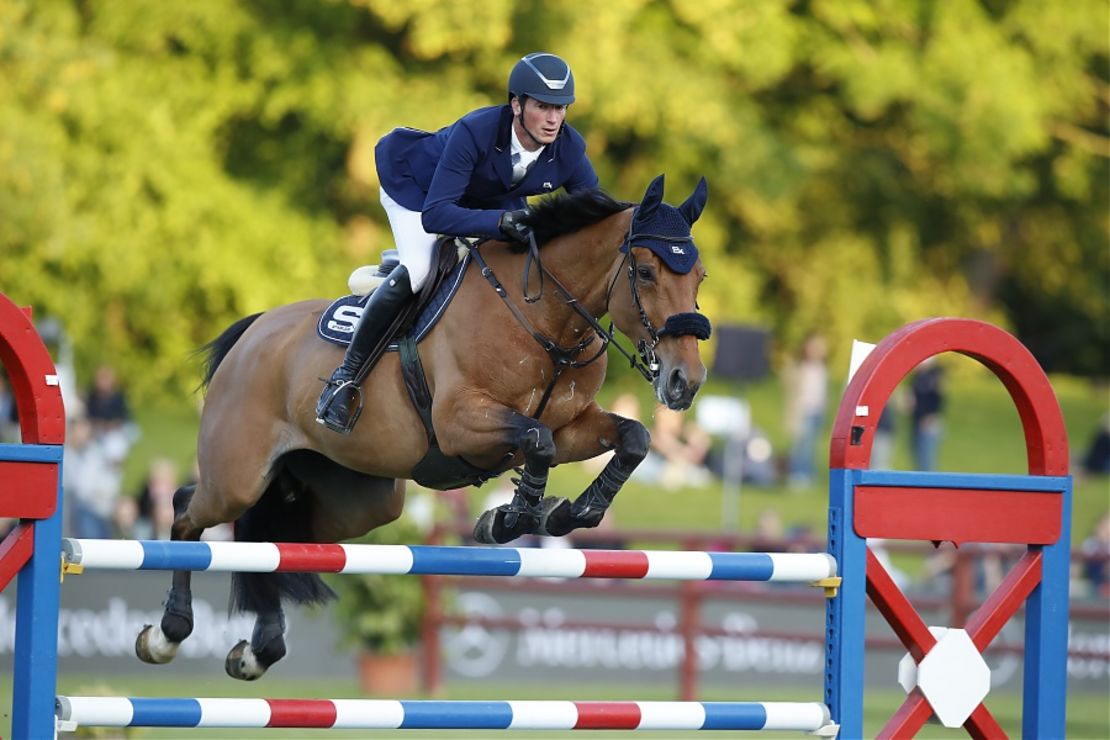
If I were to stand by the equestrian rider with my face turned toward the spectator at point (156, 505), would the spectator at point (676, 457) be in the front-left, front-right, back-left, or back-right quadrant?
front-right

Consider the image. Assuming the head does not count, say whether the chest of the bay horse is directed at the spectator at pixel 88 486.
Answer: no

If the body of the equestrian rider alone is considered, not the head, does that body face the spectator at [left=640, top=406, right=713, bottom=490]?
no

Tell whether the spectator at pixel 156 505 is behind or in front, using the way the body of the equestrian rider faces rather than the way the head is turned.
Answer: behind

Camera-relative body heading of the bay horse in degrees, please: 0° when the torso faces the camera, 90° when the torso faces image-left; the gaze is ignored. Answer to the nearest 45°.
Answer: approximately 315°

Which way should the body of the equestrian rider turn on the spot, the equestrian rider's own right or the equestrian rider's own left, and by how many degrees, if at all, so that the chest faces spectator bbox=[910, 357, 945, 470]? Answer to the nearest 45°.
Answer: approximately 135° to the equestrian rider's own left

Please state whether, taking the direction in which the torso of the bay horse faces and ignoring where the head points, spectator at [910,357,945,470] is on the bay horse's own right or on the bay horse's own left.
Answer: on the bay horse's own left

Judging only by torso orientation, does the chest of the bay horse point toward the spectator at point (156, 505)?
no

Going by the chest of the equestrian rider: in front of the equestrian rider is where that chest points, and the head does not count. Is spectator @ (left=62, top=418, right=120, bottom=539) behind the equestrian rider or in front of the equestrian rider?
behind

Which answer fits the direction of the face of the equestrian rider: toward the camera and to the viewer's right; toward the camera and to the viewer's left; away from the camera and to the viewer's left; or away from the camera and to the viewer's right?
toward the camera and to the viewer's right

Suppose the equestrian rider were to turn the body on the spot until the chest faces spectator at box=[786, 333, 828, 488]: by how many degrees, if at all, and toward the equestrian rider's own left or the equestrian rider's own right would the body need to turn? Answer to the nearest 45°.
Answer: approximately 135° to the equestrian rider's own left

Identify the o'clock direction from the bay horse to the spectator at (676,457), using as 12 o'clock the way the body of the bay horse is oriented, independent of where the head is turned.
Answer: The spectator is roughly at 8 o'clock from the bay horse.

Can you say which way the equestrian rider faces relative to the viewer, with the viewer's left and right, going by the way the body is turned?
facing the viewer and to the right of the viewer
